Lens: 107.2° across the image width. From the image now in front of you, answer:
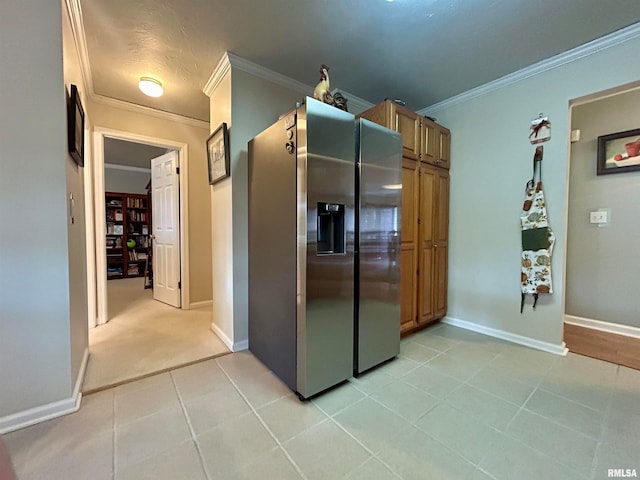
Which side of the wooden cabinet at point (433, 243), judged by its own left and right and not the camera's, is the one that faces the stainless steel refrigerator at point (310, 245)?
right

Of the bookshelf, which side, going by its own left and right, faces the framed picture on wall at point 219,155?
front

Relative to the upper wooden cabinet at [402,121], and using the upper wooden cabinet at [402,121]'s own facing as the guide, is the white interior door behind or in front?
behind

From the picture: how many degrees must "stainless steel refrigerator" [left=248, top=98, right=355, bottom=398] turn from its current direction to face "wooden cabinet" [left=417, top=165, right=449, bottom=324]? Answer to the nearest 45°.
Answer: approximately 90° to its left

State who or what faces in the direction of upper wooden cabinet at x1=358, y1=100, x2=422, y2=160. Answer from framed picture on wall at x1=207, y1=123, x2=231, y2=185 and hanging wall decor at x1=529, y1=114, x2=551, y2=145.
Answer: the hanging wall decor

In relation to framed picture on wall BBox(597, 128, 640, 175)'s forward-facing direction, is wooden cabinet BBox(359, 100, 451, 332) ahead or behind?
ahead

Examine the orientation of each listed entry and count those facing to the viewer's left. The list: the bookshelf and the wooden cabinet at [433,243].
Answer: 0

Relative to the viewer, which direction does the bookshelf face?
toward the camera

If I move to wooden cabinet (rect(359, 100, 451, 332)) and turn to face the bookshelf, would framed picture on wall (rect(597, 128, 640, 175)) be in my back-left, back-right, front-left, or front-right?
back-right

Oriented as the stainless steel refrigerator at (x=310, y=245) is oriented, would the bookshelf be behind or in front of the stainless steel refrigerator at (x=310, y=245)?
behind

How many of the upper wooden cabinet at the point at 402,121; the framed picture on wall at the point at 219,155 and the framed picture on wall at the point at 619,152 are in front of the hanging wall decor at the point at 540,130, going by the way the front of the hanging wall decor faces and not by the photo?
2
